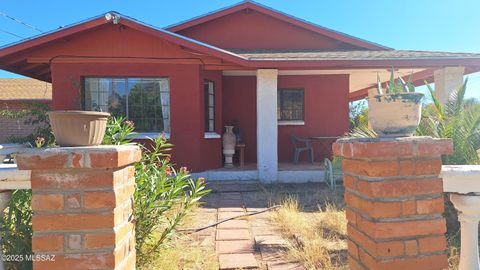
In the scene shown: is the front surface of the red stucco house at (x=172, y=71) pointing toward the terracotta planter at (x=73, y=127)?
yes

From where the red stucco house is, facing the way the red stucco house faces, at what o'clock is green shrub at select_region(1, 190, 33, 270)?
The green shrub is roughly at 12 o'clock from the red stucco house.

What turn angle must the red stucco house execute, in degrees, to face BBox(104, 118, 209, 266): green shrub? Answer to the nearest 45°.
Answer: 0° — it already faces it

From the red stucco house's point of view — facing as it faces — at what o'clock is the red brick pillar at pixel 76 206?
The red brick pillar is roughly at 12 o'clock from the red stucco house.

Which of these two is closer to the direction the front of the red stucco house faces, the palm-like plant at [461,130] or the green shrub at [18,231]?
the green shrub

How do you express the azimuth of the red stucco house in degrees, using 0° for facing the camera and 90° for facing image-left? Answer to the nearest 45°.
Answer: approximately 0°

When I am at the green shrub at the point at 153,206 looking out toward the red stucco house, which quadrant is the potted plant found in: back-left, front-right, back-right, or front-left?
back-right
